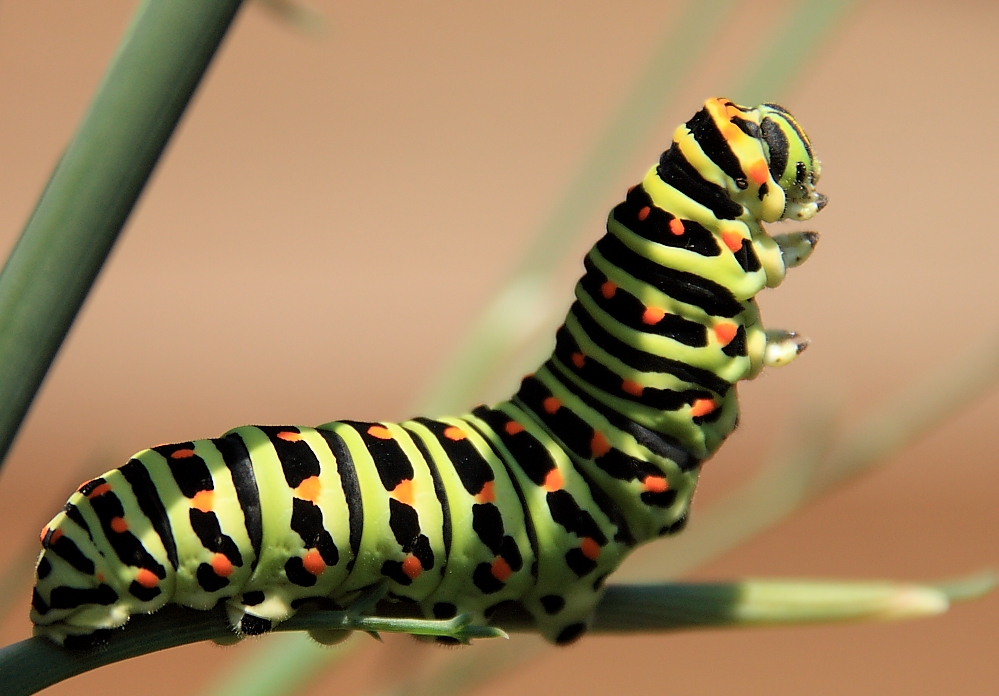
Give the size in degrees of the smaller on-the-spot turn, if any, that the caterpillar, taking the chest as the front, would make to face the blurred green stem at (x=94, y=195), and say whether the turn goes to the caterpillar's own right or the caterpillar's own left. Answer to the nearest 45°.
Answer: approximately 135° to the caterpillar's own right

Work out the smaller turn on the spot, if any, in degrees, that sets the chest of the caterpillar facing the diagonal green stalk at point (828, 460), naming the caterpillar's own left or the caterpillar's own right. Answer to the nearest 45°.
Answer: approximately 45° to the caterpillar's own left

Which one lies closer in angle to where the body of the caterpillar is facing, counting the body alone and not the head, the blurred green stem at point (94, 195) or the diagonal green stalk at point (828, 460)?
the diagonal green stalk

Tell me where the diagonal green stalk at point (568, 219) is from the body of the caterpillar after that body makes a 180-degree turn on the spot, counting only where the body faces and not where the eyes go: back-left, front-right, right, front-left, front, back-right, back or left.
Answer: right

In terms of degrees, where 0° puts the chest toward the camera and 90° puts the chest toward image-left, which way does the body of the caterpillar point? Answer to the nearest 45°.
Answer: approximately 270°
